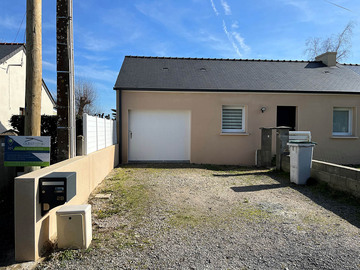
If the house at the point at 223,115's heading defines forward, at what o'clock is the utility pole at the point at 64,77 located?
The utility pole is roughly at 1 o'clock from the house.

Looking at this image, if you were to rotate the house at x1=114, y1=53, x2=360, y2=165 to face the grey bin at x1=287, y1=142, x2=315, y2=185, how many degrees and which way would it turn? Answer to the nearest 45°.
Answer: approximately 45° to its left

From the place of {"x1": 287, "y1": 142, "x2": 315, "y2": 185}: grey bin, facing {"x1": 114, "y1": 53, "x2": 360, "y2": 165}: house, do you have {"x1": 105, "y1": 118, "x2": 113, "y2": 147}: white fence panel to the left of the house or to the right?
left

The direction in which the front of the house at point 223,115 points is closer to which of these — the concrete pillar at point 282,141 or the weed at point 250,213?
the weed

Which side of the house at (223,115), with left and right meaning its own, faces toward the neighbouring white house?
right

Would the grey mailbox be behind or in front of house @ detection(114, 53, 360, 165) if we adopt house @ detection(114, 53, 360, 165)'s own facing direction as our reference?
in front

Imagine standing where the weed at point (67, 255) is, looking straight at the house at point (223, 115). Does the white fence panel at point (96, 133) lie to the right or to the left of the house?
left

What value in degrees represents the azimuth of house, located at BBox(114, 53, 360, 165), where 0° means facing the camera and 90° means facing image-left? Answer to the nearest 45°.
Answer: approximately 0°
